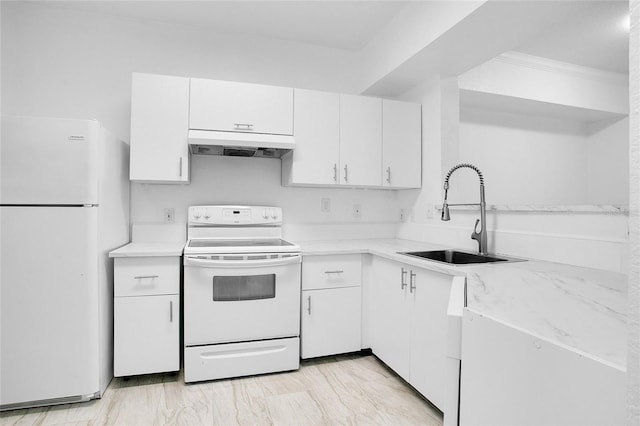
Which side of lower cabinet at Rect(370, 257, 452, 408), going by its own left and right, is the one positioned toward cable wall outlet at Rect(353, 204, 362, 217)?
right

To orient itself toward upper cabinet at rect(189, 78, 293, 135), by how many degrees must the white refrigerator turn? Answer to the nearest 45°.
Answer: approximately 90° to its left

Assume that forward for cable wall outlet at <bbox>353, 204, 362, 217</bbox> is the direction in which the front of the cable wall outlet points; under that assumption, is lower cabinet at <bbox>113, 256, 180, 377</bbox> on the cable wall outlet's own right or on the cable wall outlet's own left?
on the cable wall outlet's own right

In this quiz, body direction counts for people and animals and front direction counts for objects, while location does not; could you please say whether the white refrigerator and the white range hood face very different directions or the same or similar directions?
same or similar directions

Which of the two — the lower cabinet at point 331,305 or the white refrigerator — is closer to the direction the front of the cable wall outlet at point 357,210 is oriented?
the lower cabinet

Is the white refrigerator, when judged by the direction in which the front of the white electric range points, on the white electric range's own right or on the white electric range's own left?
on the white electric range's own right

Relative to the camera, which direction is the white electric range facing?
toward the camera

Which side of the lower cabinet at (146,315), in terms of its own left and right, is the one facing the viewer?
front

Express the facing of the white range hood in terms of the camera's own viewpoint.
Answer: facing the viewer

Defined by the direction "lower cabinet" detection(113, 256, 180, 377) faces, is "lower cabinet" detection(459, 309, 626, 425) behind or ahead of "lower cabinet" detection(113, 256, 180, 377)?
ahead

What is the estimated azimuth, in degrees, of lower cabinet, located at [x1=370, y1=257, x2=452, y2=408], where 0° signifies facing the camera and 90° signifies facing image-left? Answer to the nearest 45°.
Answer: approximately 45°

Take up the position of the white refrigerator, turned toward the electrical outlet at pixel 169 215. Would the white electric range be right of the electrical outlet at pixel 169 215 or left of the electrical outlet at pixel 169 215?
right

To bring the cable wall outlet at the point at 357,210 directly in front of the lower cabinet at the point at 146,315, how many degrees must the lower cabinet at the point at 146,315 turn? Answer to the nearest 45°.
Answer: approximately 90° to its left

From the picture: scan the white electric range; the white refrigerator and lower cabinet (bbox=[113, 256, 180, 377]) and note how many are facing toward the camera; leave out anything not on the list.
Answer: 3

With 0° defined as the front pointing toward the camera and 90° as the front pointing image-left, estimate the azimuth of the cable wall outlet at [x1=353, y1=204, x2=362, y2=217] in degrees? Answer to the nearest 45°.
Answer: approximately 0°
